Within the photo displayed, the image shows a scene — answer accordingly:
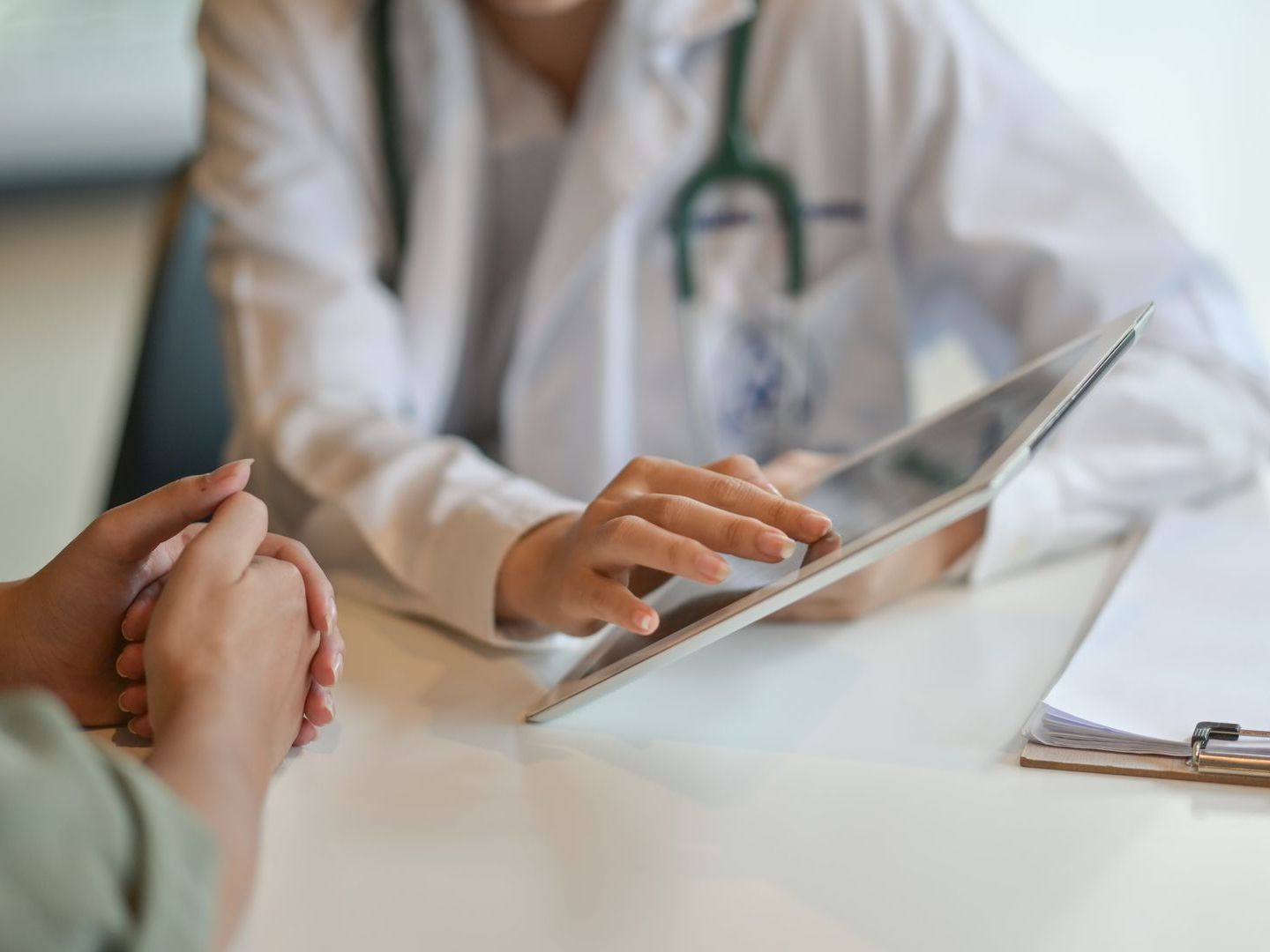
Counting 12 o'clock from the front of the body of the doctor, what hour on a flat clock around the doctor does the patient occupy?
The patient is roughly at 12 o'clock from the doctor.

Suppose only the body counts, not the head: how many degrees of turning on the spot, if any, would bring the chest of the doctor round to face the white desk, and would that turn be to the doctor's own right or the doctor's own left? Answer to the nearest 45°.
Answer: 0° — they already face it

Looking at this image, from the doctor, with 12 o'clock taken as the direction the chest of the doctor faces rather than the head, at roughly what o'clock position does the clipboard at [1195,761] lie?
The clipboard is roughly at 11 o'clock from the doctor.

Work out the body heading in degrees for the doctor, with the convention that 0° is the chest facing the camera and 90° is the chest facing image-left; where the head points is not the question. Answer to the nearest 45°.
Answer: approximately 0°
